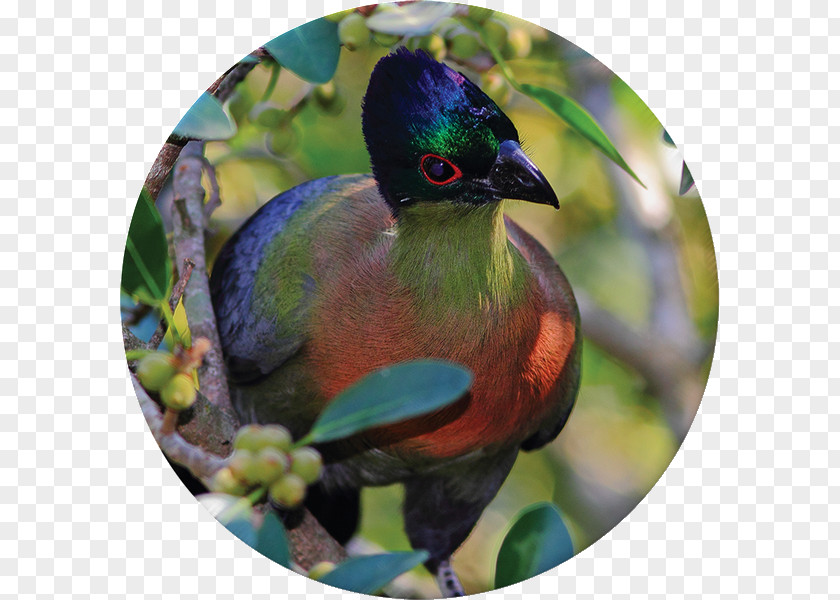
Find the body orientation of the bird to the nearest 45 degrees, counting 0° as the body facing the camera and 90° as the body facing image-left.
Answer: approximately 315°
